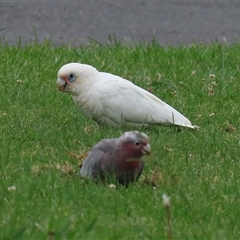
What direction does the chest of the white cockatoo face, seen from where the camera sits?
to the viewer's left

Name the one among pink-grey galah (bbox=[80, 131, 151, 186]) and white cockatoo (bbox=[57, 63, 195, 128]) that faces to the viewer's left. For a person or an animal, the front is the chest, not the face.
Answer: the white cockatoo

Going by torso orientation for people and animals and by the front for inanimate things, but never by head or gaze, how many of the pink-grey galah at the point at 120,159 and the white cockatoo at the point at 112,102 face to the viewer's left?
1

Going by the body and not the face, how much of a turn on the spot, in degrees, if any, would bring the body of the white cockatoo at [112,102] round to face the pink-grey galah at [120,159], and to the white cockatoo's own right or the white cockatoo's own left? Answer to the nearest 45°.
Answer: approximately 90° to the white cockatoo's own left
